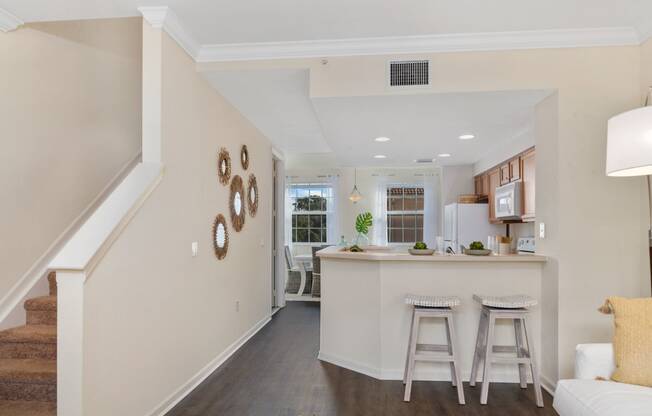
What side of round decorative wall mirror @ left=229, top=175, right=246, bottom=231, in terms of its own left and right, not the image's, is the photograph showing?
right

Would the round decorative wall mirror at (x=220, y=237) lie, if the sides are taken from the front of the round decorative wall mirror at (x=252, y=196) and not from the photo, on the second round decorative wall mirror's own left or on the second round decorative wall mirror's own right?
on the second round decorative wall mirror's own right

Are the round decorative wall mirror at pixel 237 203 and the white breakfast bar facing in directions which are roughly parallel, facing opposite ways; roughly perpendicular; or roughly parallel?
roughly perpendicular

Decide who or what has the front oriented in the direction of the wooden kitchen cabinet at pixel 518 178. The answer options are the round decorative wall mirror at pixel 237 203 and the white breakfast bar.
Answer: the round decorative wall mirror

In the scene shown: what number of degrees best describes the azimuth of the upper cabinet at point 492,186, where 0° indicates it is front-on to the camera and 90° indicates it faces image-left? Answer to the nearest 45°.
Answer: approximately 90°

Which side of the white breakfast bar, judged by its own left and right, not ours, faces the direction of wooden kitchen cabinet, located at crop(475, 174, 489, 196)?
back

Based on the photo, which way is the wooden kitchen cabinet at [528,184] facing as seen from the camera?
to the viewer's left

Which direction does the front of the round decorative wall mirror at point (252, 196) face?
to the viewer's right

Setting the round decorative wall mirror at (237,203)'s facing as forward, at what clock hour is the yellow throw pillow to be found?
The yellow throw pillow is roughly at 2 o'clock from the round decorative wall mirror.
